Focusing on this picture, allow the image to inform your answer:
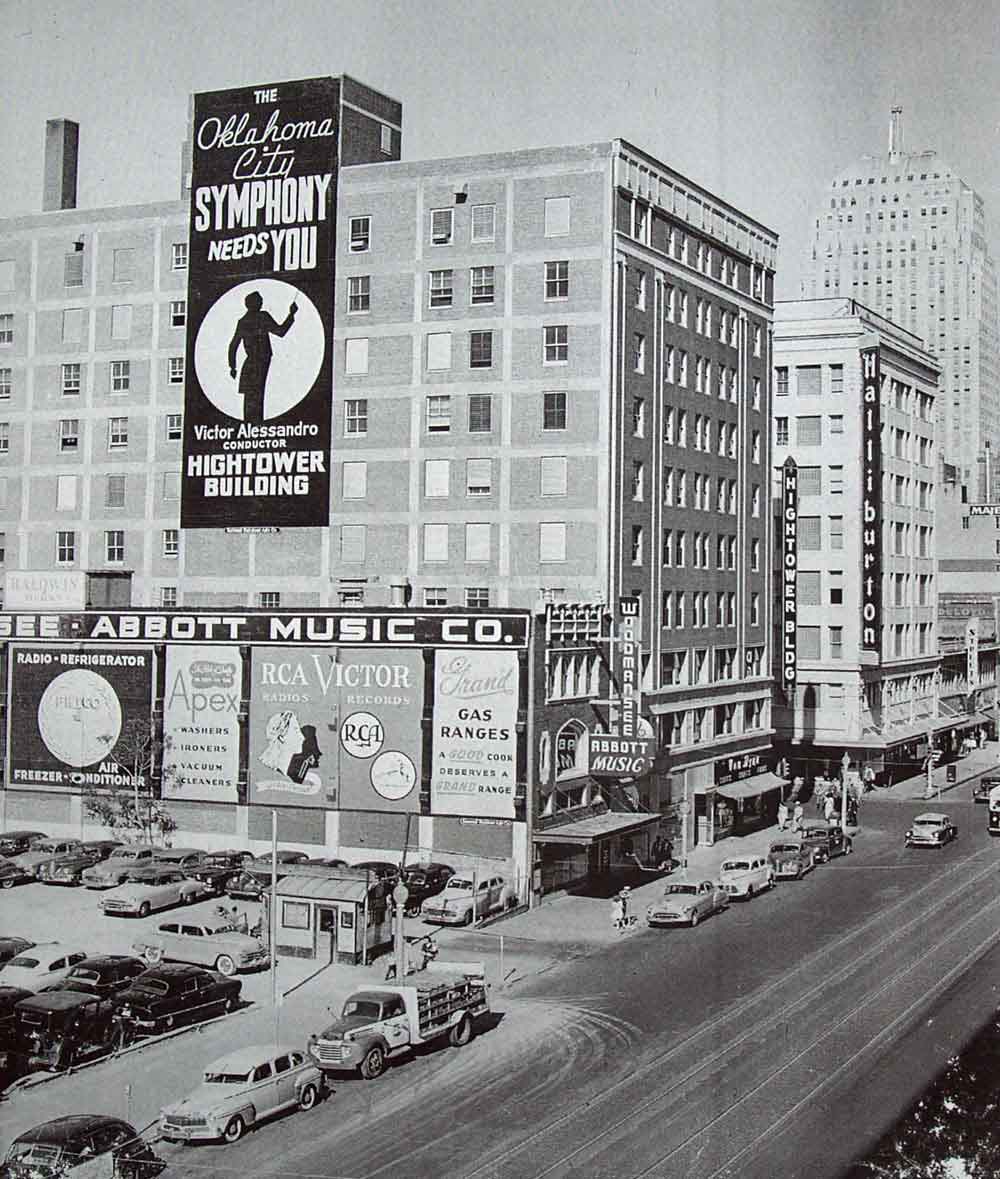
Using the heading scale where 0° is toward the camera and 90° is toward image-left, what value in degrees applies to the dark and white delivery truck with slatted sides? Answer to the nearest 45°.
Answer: approximately 45°

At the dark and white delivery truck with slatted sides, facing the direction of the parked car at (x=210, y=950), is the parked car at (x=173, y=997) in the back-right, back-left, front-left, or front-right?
front-left

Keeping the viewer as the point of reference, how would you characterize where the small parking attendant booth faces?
facing the viewer and to the left of the viewer

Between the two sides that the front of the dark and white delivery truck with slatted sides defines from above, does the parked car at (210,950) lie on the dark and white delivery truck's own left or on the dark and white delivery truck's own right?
on the dark and white delivery truck's own right

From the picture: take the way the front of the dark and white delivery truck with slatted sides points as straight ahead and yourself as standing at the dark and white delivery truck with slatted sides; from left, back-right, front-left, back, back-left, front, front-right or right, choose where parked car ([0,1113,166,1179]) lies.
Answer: front

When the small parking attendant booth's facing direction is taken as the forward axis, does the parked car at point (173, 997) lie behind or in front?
in front

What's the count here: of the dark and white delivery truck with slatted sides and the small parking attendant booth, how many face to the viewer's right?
0

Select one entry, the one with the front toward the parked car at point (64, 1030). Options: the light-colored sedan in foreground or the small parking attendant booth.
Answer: the small parking attendant booth

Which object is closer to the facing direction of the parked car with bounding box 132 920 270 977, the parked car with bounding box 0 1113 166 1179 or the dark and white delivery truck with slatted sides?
the dark and white delivery truck with slatted sides

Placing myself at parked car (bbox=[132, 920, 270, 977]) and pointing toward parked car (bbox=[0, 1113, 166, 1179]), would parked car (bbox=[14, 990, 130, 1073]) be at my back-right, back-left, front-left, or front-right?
front-right

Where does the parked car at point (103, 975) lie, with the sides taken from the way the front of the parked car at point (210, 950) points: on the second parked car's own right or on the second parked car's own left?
on the second parked car's own right

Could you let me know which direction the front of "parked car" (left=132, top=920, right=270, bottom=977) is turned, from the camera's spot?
facing the viewer and to the right of the viewer

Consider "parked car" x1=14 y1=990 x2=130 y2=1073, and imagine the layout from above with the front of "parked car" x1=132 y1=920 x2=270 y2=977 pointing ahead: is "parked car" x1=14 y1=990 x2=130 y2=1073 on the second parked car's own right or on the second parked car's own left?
on the second parked car's own right

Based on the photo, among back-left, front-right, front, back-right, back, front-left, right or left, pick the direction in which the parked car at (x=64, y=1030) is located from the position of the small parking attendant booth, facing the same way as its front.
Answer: front
